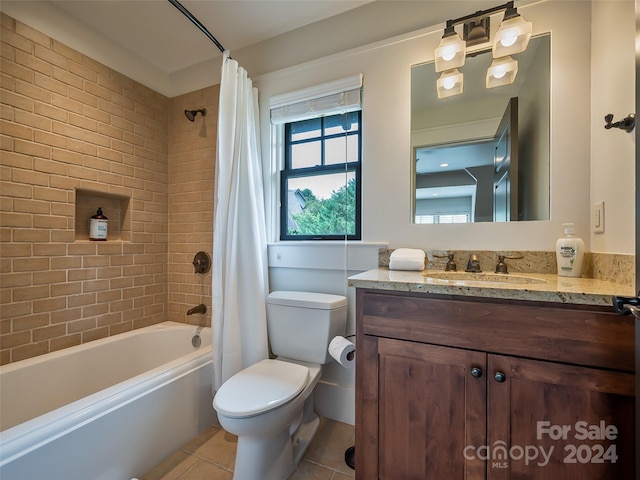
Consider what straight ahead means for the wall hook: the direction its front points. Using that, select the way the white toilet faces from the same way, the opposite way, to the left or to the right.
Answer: to the left

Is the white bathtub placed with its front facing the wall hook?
yes

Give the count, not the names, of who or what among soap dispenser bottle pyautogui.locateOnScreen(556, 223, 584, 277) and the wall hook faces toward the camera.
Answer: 1

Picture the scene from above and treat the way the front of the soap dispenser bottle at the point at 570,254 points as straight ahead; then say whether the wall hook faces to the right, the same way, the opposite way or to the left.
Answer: to the right

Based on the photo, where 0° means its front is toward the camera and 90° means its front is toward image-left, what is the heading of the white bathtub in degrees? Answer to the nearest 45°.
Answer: approximately 315°

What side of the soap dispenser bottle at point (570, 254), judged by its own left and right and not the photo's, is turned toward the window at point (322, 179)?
right

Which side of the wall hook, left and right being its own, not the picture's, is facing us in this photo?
left

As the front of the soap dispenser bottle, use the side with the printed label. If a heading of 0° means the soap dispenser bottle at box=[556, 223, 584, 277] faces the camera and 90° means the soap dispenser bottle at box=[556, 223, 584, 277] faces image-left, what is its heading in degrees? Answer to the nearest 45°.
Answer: approximately 0°
